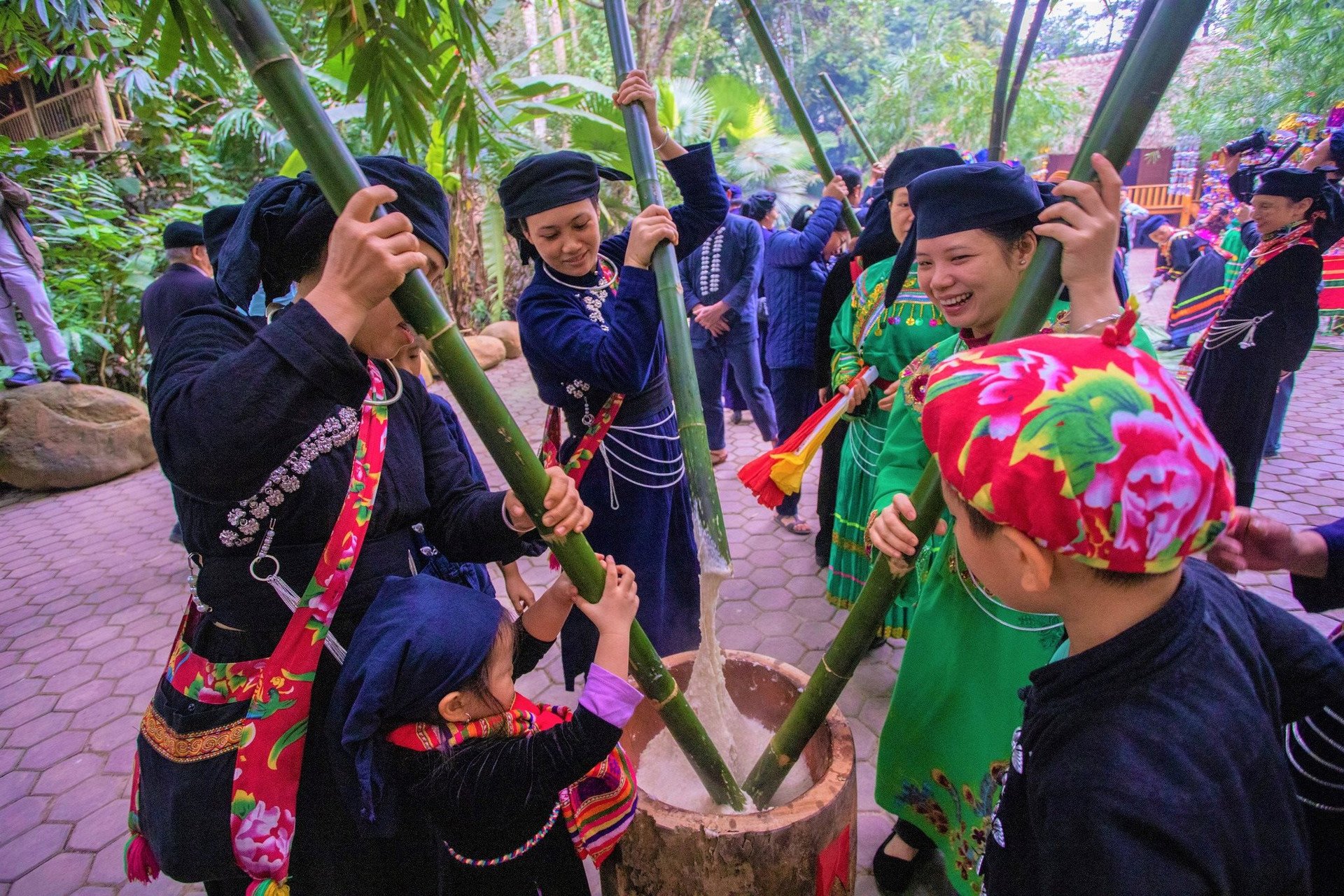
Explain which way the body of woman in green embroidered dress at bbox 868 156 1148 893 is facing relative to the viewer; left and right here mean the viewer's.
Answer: facing the viewer and to the left of the viewer

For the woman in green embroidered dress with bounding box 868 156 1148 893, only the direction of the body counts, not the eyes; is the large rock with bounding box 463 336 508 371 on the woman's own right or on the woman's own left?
on the woman's own right

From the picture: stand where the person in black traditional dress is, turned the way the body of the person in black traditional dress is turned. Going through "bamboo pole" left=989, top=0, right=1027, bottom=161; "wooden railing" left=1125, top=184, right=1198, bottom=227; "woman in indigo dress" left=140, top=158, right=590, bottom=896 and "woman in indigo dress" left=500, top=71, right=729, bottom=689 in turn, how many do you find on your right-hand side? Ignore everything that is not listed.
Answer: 1

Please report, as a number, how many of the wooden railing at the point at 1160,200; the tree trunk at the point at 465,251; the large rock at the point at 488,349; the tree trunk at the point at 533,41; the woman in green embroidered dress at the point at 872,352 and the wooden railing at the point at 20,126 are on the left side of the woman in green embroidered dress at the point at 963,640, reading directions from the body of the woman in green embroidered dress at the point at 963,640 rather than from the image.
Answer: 0

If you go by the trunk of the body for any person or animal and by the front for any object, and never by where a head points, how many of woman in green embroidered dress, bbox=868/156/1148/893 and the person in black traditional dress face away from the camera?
0

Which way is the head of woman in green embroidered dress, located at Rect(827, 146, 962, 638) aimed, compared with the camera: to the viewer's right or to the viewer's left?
to the viewer's left

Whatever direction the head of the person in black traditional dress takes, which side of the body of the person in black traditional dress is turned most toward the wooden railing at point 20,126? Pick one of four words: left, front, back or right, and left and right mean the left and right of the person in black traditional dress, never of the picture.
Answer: front

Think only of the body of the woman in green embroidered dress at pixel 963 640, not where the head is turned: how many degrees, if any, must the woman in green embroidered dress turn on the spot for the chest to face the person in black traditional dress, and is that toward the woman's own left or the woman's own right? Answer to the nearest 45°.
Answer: approximately 135° to the woman's own right

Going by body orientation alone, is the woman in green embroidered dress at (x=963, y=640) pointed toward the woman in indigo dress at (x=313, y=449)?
yes

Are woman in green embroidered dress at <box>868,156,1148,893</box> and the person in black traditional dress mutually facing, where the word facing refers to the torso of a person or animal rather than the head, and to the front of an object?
no

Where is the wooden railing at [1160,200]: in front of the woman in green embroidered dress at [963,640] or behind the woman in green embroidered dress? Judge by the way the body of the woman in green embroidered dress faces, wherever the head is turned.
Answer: behind

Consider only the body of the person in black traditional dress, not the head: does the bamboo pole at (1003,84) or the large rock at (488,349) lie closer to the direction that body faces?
the large rock

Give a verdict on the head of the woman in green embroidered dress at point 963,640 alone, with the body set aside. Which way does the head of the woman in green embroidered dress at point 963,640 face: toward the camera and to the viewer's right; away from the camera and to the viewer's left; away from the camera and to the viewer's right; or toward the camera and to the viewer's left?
toward the camera and to the viewer's left

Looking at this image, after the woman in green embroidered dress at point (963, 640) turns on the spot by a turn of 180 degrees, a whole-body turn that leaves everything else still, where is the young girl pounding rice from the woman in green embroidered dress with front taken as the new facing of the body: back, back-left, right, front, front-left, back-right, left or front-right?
back

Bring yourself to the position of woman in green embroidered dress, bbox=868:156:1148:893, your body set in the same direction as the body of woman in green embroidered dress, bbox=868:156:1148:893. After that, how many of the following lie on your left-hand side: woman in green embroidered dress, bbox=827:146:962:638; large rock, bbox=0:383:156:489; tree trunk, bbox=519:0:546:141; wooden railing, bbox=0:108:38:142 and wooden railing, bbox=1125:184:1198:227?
0

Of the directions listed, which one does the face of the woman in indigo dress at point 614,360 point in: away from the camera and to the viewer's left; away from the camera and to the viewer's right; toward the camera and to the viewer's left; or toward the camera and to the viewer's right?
toward the camera and to the viewer's right

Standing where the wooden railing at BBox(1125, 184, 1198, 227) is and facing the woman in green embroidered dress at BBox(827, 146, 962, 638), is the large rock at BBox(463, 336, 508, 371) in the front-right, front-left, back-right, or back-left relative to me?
front-right

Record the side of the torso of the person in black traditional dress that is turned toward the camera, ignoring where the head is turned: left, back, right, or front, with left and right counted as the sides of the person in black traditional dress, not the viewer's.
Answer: left

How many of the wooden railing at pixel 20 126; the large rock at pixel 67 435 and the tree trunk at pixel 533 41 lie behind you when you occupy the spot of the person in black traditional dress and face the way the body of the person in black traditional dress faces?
0
